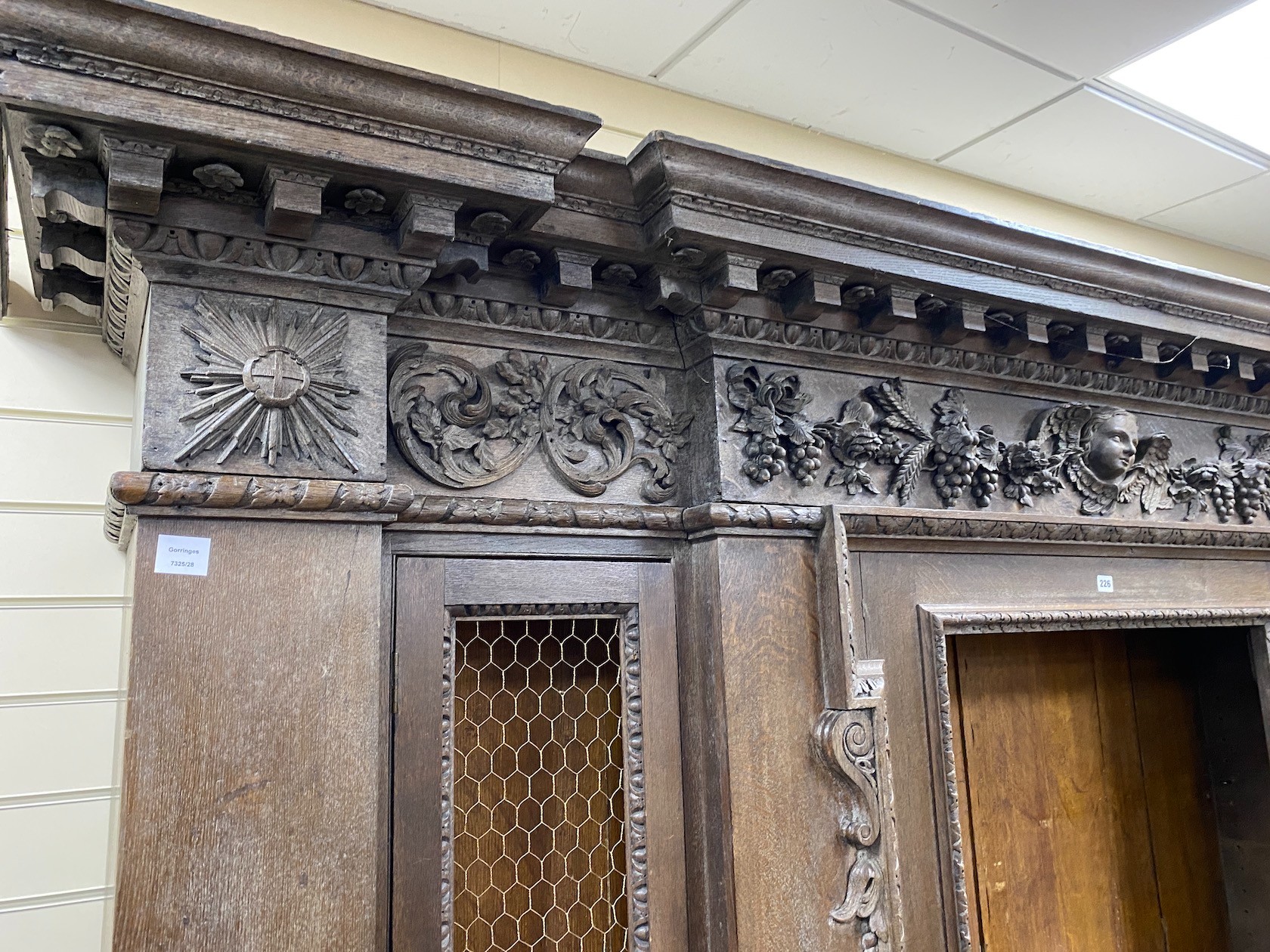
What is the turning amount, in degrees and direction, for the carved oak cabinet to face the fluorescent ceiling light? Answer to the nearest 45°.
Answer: approximately 45° to its left

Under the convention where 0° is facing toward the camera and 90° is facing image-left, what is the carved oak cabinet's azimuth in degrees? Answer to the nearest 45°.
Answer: approximately 315°
